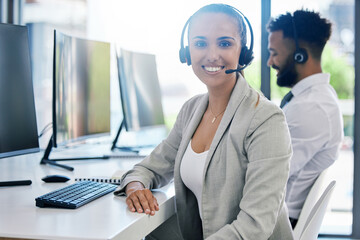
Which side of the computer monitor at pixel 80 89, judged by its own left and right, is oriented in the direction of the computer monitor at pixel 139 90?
left

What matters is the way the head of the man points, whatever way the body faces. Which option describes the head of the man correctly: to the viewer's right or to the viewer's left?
to the viewer's left

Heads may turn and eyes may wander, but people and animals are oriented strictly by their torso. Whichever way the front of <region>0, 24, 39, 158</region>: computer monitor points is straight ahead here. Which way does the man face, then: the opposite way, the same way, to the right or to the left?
the opposite way

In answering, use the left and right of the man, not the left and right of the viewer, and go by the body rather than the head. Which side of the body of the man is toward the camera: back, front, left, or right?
left

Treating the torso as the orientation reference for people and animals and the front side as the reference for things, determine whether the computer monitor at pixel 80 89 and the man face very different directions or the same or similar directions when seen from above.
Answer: very different directions

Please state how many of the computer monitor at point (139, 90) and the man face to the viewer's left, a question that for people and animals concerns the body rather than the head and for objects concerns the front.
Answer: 1

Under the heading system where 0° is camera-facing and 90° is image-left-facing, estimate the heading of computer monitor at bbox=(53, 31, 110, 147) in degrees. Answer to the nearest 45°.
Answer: approximately 315°

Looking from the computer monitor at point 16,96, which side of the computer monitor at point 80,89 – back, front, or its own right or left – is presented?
right

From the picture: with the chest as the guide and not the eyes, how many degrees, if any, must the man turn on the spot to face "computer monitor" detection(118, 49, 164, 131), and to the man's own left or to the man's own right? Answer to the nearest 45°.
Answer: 0° — they already face it

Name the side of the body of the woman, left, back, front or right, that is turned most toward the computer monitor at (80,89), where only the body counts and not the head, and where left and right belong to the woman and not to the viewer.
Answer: right

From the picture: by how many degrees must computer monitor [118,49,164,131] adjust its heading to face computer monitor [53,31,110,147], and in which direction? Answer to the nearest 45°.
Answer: approximately 90° to its right

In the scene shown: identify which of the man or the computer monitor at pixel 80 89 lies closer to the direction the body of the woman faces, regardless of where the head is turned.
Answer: the computer monitor

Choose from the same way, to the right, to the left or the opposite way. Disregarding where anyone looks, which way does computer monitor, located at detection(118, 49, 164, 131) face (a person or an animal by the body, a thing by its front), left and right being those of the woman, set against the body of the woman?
to the left
